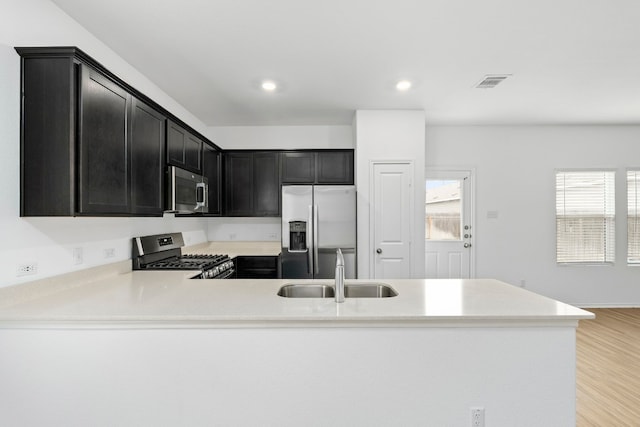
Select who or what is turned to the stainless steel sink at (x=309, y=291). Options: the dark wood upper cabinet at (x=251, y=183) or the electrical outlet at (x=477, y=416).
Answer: the dark wood upper cabinet

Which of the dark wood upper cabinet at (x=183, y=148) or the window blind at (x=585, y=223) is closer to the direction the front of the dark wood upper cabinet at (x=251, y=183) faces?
the dark wood upper cabinet

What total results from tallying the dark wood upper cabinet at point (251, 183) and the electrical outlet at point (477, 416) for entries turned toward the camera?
2

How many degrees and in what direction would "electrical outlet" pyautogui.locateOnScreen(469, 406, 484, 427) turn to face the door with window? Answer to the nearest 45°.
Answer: approximately 180°

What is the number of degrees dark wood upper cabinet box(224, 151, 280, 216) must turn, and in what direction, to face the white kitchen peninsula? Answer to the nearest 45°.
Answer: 0° — it already faces it

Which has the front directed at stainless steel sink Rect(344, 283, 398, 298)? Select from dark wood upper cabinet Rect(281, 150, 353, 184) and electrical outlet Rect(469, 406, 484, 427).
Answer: the dark wood upper cabinet

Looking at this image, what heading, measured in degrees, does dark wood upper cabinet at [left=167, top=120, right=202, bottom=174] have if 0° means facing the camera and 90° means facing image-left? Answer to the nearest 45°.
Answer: approximately 315°
